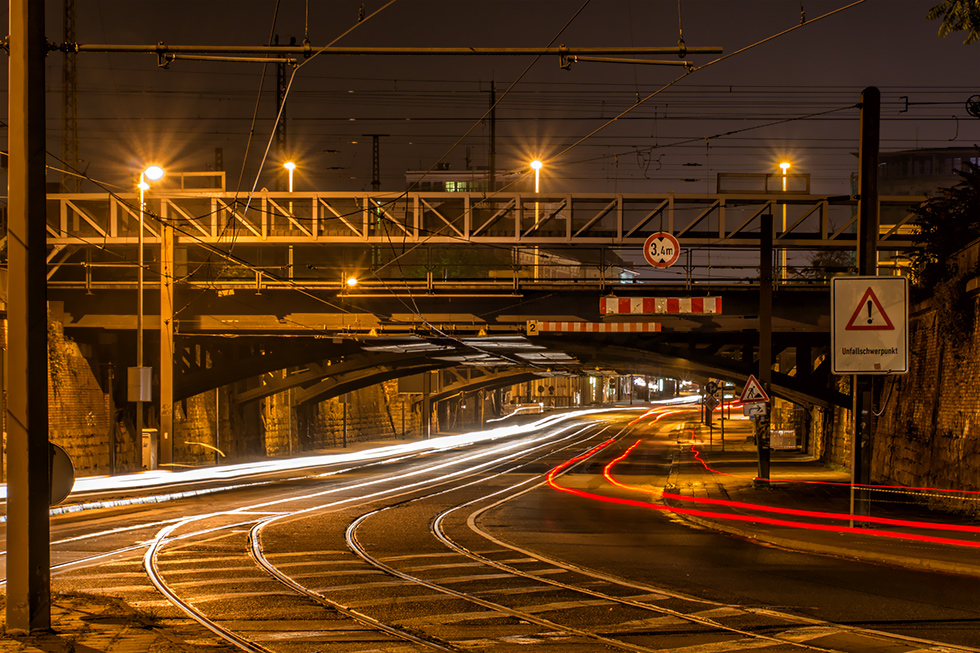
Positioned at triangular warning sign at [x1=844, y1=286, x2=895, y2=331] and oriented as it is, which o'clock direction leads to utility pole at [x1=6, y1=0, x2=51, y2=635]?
The utility pole is roughly at 1 o'clock from the triangular warning sign.

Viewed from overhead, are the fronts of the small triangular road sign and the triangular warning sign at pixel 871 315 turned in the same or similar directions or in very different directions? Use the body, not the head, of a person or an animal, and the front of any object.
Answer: same or similar directions

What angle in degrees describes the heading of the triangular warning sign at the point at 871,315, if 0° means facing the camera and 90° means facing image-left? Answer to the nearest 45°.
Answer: approximately 0°

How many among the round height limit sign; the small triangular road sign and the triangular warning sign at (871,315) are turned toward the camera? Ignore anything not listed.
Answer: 3

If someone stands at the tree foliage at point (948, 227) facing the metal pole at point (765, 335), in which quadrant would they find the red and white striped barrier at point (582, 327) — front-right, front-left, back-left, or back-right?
front-right

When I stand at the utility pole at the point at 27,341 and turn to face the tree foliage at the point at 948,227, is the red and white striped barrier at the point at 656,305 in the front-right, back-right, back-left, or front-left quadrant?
front-left

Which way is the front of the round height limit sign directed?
toward the camera

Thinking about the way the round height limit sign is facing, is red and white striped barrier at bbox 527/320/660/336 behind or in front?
behind

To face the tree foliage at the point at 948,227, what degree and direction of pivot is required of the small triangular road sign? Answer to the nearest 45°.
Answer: approximately 90° to its left

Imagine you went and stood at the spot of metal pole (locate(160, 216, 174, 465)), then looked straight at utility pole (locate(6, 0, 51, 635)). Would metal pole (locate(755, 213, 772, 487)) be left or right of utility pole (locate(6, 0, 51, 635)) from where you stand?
left
